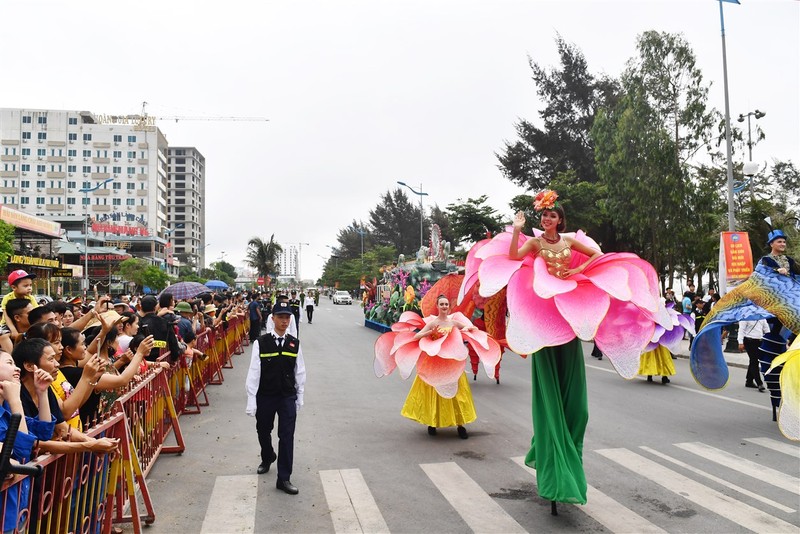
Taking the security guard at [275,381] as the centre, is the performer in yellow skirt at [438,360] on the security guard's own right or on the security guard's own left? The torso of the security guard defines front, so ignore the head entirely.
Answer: on the security guard's own left

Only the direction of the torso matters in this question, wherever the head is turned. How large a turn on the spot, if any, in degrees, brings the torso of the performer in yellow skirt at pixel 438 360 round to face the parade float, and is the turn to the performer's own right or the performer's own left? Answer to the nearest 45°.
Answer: approximately 180°

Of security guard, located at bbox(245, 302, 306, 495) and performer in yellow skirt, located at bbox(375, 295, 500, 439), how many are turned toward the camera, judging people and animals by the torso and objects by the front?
2

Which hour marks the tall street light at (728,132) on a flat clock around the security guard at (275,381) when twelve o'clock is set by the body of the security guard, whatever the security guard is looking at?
The tall street light is roughly at 8 o'clock from the security guard.

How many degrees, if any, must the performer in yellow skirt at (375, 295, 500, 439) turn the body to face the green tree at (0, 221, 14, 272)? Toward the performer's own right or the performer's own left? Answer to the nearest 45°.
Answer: approximately 135° to the performer's own right

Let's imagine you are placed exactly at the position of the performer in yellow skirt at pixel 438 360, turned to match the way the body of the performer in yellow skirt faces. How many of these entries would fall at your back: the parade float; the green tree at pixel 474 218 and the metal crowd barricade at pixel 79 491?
2

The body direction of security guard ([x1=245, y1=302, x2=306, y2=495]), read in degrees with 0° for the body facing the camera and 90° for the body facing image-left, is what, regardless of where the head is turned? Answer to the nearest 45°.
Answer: approximately 0°

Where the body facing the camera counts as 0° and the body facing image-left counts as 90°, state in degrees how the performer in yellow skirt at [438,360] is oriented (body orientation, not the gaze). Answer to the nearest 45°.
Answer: approximately 0°

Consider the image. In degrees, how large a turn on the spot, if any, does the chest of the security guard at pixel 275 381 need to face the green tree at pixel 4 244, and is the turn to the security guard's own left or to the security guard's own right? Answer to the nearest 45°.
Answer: approximately 135° to the security guard's own right

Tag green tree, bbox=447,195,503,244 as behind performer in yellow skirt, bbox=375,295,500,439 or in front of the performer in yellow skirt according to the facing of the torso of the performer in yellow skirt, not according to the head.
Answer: behind

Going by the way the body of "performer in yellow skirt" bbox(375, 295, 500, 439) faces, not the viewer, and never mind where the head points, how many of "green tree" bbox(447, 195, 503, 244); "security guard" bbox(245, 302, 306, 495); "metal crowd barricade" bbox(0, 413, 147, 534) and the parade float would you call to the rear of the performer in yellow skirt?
2

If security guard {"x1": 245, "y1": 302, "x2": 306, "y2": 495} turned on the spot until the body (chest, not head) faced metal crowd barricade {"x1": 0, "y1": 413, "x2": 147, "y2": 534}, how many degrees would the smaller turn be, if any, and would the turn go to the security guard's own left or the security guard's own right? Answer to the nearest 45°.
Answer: approximately 45° to the security guard's own right
